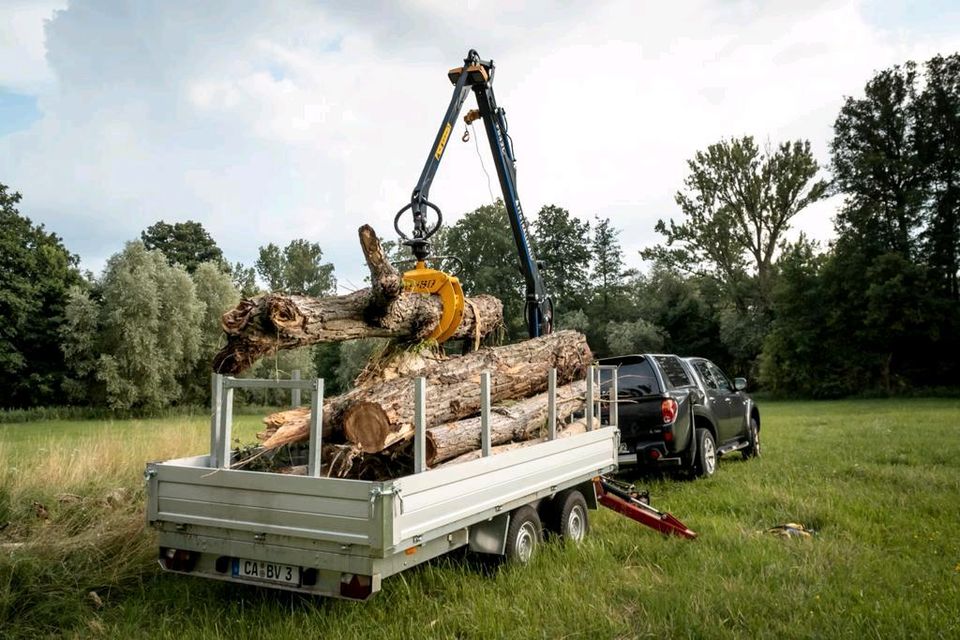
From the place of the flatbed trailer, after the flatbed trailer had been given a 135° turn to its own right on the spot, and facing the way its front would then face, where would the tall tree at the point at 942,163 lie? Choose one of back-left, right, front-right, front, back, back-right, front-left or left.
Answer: back-left

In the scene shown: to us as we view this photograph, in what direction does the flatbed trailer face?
facing away from the viewer and to the right of the viewer

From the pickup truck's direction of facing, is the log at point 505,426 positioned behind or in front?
behind

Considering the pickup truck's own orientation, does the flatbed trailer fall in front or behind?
behind

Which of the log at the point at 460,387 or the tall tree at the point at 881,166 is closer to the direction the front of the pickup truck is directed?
the tall tree

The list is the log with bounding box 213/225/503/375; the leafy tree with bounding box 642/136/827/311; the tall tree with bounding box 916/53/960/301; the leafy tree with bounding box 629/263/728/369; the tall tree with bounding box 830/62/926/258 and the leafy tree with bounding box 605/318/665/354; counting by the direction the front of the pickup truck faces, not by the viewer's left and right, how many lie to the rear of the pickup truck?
1

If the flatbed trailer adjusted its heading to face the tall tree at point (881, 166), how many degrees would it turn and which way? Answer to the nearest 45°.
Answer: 0° — it already faces it

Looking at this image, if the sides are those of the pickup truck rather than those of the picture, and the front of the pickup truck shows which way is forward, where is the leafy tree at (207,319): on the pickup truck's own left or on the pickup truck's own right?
on the pickup truck's own left

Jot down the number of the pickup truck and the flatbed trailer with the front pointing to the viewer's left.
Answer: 0

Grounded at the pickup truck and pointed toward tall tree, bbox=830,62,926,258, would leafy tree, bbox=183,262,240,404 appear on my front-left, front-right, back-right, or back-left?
front-left

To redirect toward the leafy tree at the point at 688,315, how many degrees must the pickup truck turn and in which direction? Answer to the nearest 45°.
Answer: approximately 45° to its left

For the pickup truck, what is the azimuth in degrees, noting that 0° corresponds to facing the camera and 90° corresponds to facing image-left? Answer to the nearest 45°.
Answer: approximately 225°

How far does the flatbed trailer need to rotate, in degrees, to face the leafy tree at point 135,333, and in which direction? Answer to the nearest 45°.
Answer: approximately 45° to its left

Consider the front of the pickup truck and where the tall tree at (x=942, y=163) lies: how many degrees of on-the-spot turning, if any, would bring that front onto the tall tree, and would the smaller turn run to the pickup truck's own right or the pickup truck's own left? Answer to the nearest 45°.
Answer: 0° — it already faces it

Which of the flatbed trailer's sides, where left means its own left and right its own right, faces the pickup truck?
front

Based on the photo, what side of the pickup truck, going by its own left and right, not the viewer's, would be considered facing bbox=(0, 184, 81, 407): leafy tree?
left

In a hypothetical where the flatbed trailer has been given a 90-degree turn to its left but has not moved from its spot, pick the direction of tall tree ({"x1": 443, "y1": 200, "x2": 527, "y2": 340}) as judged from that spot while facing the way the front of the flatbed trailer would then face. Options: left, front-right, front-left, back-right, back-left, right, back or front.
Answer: front-right

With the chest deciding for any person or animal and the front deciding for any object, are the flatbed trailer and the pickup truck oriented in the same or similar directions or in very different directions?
same or similar directions

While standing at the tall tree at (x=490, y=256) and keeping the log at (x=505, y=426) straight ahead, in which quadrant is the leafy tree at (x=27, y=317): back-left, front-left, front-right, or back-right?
front-right
